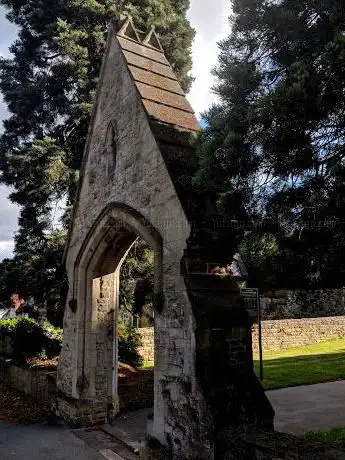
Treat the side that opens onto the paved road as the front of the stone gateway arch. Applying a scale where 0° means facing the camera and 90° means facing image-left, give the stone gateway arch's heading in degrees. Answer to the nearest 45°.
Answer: approximately 45°

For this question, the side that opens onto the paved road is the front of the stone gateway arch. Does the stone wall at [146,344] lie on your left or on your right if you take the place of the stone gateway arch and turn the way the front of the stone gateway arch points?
on your right

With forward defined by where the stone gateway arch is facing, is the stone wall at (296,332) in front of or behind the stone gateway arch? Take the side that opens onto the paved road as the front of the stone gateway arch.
behind

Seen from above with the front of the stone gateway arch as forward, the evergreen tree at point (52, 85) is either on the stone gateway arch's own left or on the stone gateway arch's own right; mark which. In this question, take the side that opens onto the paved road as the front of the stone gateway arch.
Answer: on the stone gateway arch's own right
